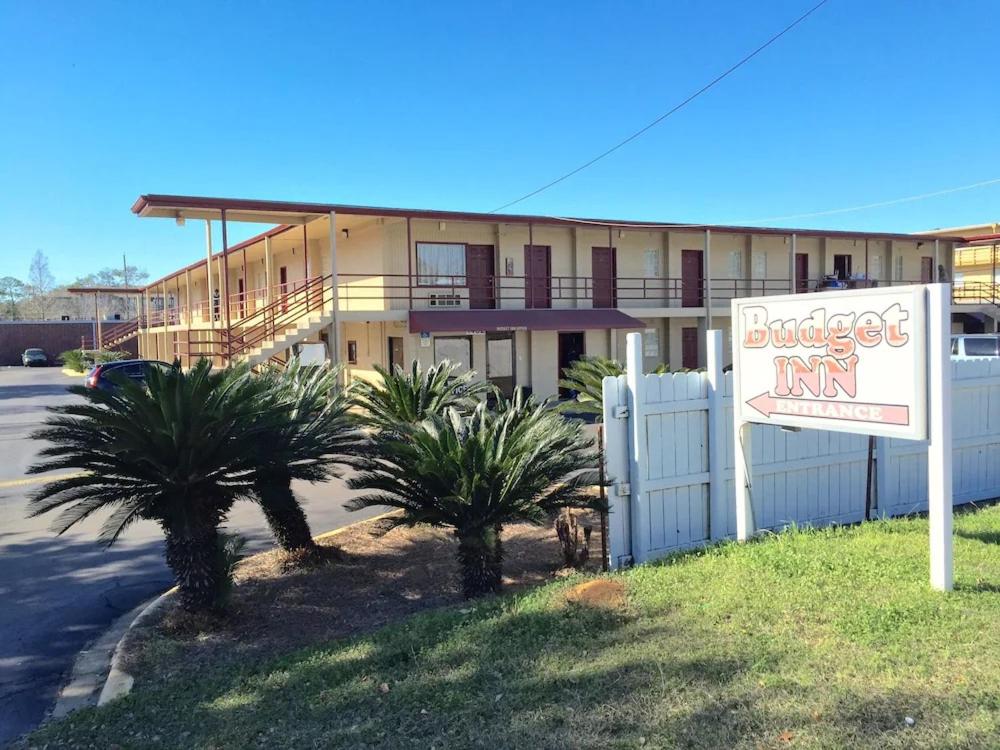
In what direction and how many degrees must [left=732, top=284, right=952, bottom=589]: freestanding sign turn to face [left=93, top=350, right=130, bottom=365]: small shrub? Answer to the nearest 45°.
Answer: approximately 90° to its right

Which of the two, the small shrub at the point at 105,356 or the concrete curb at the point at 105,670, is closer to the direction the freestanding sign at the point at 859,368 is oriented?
the concrete curb

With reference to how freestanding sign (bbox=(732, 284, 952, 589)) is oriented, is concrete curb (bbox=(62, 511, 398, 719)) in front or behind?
in front

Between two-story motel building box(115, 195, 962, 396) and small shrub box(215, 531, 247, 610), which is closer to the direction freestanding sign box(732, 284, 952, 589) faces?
the small shrub

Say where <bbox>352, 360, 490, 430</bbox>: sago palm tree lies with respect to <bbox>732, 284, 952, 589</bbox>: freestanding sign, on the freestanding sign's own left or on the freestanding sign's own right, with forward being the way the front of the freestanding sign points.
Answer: on the freestanding sign's own right

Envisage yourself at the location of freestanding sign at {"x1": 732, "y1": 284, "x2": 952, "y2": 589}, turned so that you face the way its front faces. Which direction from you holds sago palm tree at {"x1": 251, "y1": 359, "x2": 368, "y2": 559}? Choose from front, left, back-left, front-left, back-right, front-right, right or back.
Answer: front-right

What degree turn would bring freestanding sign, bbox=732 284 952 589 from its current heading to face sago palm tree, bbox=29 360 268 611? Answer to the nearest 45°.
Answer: approximately 45° to its right

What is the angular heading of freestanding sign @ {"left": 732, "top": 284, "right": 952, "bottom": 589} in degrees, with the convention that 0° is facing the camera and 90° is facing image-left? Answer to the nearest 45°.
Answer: approximately 45°
